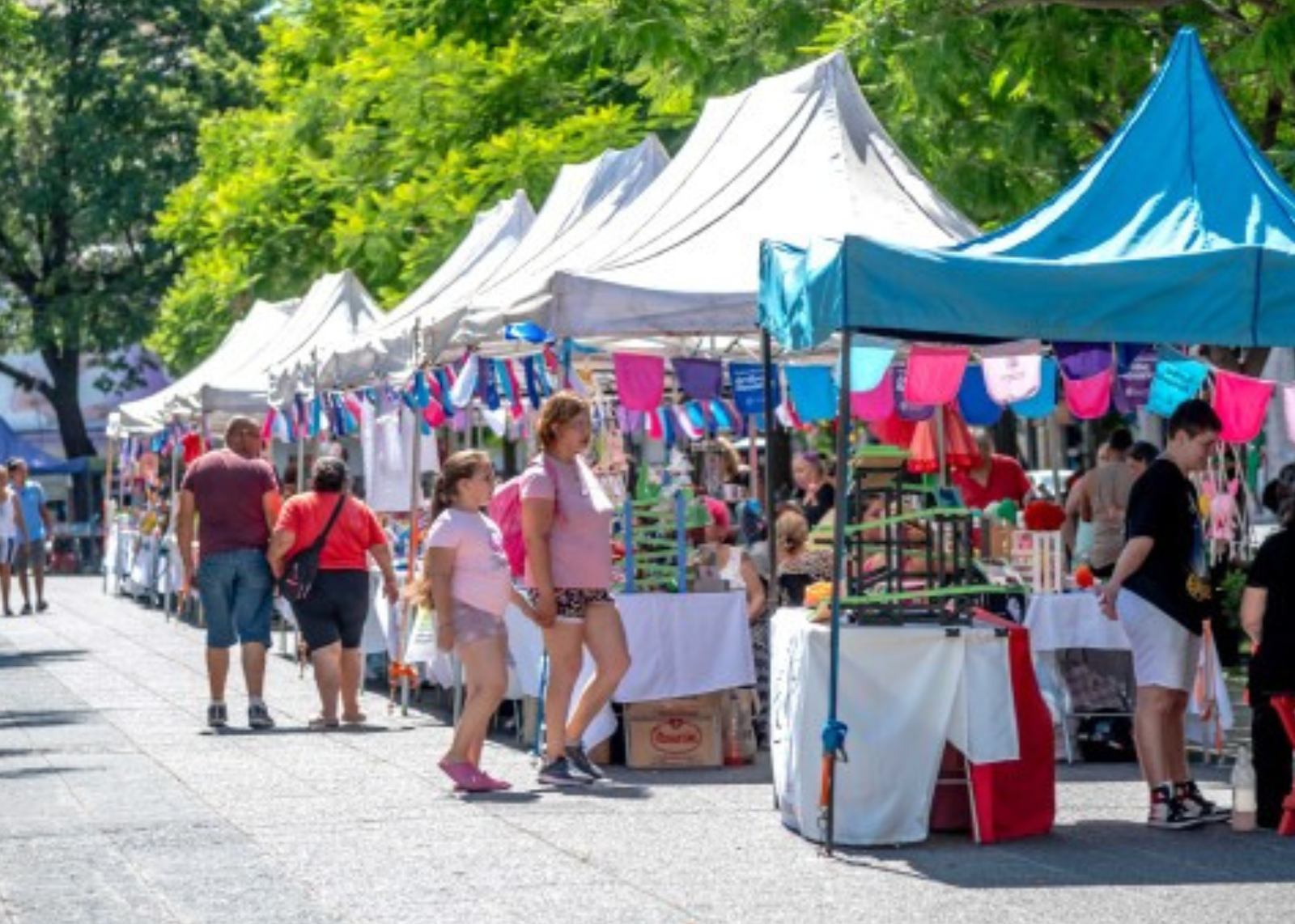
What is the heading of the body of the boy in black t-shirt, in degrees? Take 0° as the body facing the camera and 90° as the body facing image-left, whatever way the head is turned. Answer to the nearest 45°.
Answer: approximately 270°

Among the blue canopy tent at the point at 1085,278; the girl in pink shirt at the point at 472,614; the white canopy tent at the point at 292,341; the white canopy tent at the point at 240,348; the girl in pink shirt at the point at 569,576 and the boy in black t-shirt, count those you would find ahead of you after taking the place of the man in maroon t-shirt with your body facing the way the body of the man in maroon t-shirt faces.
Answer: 2

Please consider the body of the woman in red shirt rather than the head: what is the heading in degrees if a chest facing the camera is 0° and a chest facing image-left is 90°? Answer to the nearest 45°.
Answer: approximately 180°

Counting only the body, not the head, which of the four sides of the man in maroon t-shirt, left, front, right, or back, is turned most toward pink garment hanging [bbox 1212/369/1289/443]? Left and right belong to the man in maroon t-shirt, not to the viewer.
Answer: right

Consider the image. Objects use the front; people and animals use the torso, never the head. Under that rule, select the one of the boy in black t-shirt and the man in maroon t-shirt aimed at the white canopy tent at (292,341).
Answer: the man in maroon t-shirt

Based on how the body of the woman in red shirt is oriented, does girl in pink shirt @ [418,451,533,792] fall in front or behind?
behind

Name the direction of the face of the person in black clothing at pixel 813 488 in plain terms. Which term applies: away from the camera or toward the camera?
toward the camera

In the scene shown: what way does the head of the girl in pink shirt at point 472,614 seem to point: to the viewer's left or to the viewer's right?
to the viewer's right

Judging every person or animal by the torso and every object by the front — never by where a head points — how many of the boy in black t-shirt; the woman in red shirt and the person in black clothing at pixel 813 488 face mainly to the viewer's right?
1

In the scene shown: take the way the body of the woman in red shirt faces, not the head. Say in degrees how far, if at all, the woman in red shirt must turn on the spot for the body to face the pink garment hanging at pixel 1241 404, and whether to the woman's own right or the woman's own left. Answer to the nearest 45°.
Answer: approximately 90° to the woman's own right

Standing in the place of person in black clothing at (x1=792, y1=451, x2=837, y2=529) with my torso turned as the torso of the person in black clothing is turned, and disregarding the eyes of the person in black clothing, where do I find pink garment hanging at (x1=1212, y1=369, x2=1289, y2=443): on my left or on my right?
on my left

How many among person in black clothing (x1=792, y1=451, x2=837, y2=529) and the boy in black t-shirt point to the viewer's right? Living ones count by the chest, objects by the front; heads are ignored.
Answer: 1

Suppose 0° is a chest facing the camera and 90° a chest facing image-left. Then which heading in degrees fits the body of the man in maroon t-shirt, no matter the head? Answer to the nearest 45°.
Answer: approximately 180°

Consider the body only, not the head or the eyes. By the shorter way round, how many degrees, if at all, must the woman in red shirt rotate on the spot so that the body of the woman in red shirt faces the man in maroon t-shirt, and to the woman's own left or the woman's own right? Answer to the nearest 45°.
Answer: approximately 90° to the woman's own left
